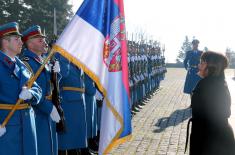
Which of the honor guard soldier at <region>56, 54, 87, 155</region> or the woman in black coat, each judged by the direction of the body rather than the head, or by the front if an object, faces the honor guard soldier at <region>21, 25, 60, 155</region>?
the woman in black coat

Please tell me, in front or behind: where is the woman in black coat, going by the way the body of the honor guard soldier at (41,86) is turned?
in front

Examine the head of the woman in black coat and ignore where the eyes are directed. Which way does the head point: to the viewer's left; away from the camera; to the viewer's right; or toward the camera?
to the viewer's left

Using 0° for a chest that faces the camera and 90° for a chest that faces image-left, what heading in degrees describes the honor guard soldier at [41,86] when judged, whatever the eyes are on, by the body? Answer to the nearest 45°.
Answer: approximately 270°

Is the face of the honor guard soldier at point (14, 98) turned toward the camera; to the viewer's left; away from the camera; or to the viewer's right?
to the viewer's right

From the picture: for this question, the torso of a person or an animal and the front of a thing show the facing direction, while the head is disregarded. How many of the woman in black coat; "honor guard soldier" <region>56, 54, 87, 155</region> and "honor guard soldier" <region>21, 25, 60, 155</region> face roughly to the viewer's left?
1

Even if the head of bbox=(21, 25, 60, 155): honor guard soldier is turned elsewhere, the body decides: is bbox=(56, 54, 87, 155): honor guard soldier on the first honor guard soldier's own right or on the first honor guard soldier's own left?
on the first honor guard soldier's own left

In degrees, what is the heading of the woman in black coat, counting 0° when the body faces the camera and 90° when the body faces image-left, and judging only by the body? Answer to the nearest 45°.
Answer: approximately 90°

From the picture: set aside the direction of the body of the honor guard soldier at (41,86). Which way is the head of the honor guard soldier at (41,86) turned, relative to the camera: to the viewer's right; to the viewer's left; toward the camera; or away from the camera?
to the viewer's right

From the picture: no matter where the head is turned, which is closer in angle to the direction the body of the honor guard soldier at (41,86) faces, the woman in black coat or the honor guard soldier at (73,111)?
the woman in black coat
